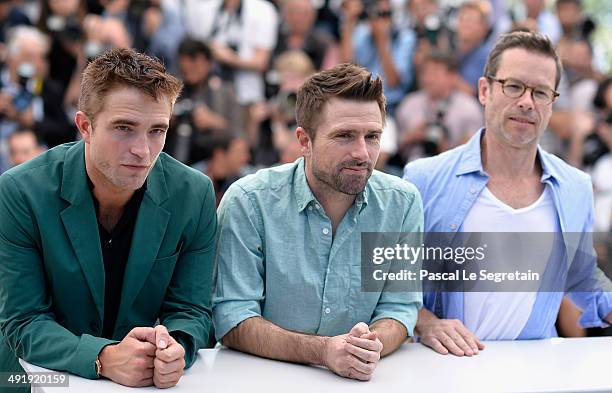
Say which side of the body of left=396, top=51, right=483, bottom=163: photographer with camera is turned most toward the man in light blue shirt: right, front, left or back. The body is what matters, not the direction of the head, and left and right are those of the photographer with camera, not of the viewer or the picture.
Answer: front

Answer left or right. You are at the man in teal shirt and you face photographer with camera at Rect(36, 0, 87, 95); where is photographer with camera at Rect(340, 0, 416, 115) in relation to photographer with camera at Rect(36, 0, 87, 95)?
right

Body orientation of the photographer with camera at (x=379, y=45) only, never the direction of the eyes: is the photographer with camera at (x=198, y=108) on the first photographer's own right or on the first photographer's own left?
on the first photographer's own right

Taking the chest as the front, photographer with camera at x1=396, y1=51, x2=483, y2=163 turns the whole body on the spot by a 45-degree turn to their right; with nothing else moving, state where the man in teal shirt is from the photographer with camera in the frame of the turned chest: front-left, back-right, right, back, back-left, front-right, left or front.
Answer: front-left

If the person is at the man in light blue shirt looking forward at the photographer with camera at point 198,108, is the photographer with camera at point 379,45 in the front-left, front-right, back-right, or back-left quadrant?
front-right

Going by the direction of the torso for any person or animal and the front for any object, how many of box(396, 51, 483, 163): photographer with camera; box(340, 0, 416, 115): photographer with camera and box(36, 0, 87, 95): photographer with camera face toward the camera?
3

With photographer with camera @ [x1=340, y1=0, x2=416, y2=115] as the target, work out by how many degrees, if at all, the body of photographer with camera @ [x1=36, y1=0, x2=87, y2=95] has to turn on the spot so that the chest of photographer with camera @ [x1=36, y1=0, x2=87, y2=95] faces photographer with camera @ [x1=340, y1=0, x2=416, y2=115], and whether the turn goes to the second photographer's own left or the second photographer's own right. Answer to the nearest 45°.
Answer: approximately 90° to the second photographer's own left

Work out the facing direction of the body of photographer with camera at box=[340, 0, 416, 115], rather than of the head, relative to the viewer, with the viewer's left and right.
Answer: facing the viewer

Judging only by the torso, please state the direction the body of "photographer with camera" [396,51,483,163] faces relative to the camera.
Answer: toward the camera

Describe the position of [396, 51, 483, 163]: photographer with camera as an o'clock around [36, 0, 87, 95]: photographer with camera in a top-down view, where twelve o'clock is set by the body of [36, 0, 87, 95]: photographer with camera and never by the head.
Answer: [396, 51, 483, 163]: photographer with camera is roughly at 9 o'clock from [36, 0, 87, 95]: photographer with camera.

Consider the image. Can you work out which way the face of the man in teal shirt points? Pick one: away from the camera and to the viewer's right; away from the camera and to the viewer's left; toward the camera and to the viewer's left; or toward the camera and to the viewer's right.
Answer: toward the camera and to the viewer's right
